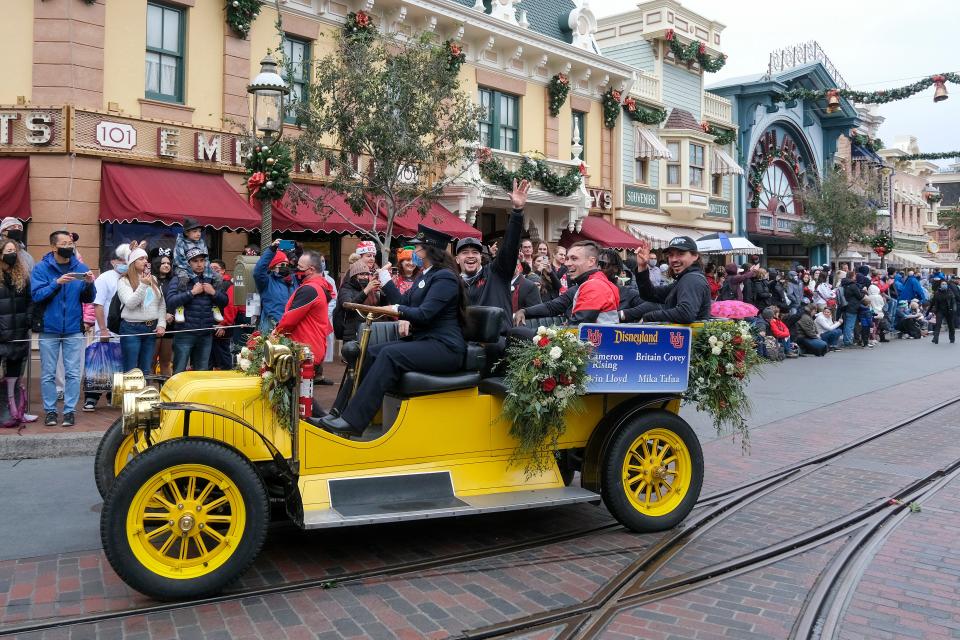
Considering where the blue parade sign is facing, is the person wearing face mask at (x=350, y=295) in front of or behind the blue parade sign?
behind

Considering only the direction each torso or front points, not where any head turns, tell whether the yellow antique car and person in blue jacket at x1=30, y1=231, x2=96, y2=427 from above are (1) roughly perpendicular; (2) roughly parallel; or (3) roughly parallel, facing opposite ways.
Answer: roughly perpendicular

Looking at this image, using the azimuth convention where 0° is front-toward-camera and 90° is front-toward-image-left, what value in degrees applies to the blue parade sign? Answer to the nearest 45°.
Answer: approximately 0°

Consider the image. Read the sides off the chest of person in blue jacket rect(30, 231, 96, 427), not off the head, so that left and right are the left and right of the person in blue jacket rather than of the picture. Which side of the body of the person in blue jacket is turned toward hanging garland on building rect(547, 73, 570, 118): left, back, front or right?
left

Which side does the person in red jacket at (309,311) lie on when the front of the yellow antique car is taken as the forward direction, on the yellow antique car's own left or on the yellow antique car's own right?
on the yellow antique car's own right

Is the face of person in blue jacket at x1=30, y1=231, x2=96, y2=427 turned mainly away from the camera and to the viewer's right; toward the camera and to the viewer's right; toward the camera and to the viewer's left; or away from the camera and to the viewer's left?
toward the camera and to the viewer's right

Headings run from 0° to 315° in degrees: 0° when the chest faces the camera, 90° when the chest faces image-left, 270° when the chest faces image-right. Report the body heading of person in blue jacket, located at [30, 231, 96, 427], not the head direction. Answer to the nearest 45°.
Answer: approximately 315°

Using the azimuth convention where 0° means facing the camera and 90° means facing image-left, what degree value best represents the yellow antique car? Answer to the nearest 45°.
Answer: approximately 45°

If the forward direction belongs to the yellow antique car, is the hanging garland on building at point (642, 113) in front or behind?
behind

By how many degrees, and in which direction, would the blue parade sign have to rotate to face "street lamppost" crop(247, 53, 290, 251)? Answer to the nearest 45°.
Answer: approximately 135° to its right

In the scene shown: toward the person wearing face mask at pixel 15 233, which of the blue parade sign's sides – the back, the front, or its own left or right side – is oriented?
right
